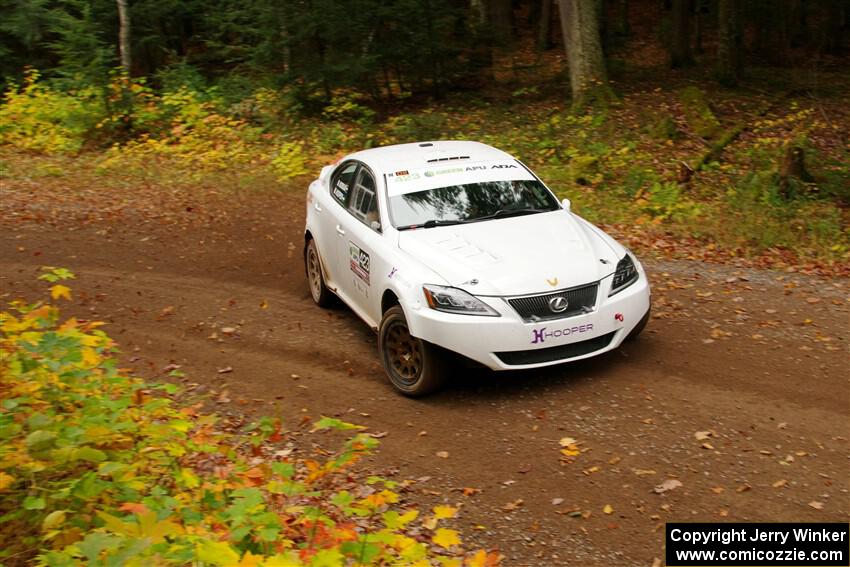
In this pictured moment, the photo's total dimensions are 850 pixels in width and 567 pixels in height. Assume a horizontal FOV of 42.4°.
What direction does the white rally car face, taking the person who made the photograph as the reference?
facing the viewer and to the right of the viewer

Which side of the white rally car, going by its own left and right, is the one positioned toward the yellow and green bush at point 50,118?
back

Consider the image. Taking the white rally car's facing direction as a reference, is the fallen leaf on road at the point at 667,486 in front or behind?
in front

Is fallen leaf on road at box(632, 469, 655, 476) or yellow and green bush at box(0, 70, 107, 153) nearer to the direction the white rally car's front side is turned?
the fallen leaf on road

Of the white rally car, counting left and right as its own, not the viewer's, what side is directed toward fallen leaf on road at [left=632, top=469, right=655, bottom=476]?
front

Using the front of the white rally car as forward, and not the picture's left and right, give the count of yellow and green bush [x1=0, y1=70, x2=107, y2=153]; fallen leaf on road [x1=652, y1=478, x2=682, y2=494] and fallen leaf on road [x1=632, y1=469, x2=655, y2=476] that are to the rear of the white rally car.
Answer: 1
